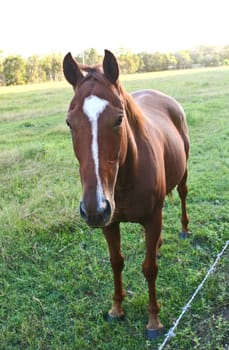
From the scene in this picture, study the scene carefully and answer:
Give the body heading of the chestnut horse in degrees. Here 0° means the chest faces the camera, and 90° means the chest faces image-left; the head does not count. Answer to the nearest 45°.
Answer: approximately 45°

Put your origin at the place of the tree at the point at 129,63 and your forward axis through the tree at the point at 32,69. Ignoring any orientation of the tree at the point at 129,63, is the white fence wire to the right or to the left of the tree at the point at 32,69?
left

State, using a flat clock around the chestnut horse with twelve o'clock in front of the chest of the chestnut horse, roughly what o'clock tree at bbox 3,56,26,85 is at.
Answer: The tree is roughly at 4 o'clock from the chestnut horse.

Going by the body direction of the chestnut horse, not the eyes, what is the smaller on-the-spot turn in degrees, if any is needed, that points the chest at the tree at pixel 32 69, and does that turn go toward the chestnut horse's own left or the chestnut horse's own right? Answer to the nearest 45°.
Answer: approximately 135° to the chestnut horse's own right

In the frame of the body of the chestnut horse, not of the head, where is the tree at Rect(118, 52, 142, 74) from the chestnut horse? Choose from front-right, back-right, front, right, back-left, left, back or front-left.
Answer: back-right
